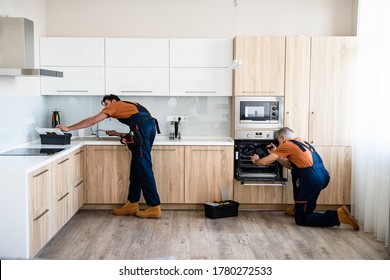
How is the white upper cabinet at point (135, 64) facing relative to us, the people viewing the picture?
facing the viewer

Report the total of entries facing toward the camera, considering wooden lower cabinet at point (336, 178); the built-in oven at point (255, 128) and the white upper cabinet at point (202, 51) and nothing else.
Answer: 3

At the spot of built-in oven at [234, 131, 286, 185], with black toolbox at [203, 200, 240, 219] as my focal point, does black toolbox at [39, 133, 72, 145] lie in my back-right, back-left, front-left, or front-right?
front-right

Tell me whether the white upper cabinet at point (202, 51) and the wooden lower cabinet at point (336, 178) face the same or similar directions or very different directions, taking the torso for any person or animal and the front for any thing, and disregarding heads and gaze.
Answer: same or similar directions

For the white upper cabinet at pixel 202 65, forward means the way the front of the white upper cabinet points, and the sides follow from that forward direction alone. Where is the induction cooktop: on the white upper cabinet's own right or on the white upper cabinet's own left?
on the white upper cabinet's own right

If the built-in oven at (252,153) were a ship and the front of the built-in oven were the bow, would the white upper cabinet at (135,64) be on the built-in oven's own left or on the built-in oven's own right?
on the built-in oven's own right

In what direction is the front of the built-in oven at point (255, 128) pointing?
toward the camera

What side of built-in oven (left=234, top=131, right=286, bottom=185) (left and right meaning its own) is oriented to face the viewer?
front

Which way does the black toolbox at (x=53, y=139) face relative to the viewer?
toward the camera

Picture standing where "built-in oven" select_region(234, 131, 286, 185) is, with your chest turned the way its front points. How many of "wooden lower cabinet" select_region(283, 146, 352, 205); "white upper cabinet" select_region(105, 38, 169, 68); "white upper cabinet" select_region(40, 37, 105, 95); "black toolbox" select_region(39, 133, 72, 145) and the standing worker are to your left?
1

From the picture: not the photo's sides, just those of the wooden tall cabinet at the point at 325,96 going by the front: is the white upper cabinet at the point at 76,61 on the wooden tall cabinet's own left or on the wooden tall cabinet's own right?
on the wooden tall cabinet's own right

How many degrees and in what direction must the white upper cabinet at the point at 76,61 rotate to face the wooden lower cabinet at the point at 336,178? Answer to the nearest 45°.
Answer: approximately 90° to its left

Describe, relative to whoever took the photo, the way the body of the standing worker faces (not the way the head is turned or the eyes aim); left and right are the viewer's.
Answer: facing to the left of the viewer

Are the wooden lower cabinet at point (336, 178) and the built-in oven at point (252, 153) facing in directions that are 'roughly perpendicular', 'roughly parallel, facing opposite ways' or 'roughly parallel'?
roughly parallel

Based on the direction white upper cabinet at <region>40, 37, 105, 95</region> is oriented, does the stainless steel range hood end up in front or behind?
in front

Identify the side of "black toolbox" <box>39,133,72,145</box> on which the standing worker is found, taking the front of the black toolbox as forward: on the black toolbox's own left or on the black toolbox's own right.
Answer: on the black toolbox's own left

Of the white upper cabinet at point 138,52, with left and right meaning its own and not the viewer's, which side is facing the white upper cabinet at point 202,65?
left
